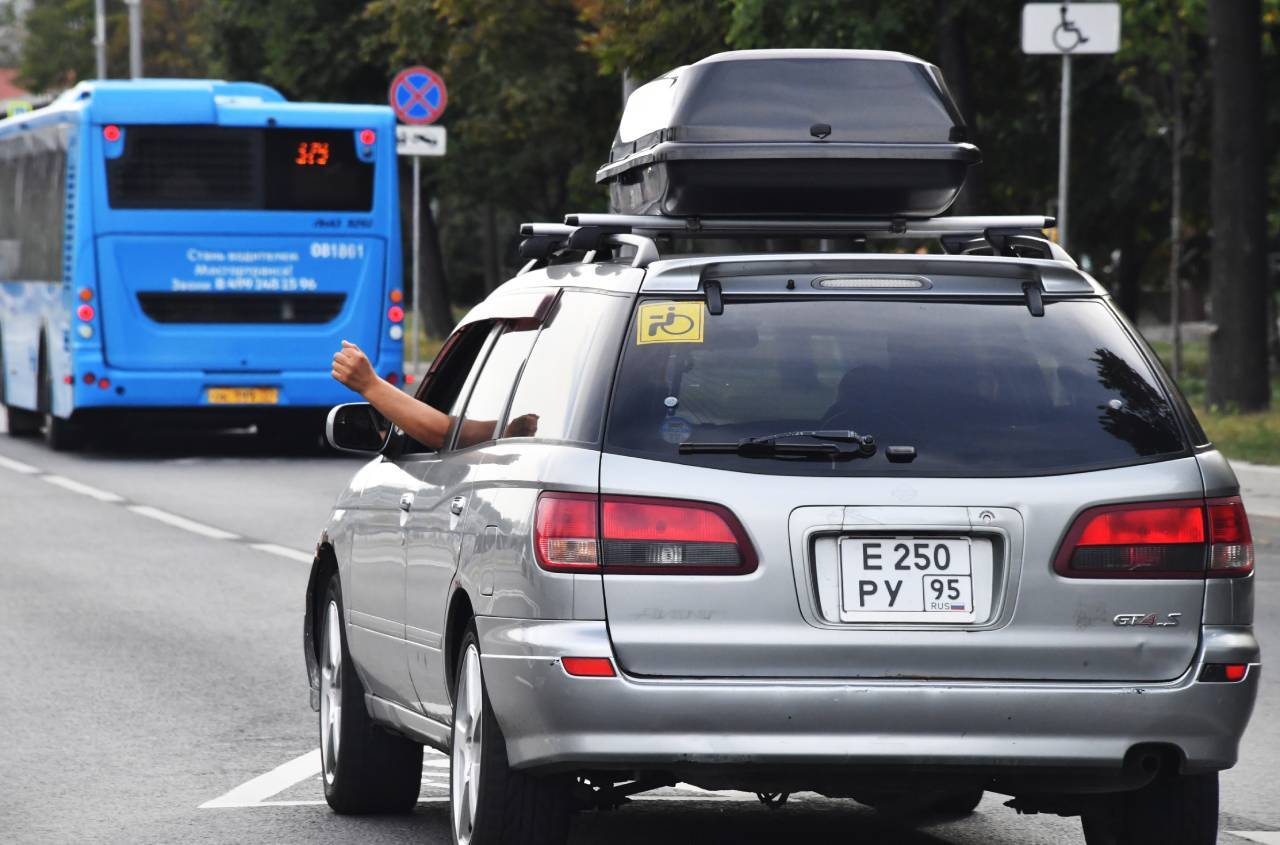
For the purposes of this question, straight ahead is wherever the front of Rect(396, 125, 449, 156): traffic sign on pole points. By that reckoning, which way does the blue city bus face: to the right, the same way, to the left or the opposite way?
the opposite way

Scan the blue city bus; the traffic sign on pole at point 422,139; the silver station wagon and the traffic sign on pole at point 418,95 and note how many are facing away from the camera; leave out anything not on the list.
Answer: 2

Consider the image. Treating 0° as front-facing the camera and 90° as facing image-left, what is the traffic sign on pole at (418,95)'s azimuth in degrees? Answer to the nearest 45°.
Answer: approximately 0°

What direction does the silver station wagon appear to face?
away from the camera

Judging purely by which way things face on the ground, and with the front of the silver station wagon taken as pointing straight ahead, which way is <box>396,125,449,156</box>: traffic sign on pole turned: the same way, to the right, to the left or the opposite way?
the opposite way

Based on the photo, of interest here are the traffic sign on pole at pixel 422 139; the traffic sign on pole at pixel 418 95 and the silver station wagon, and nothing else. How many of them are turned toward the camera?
2

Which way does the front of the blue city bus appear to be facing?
away from the camera

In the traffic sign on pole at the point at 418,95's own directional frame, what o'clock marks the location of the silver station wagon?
The silver station wagon is roughly at 12 o'clock from the traffic sign on pole.

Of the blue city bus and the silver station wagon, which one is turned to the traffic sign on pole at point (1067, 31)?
the silver station wagon

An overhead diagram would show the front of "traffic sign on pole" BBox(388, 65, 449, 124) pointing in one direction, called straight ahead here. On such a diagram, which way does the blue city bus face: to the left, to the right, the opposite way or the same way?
the opposite way
